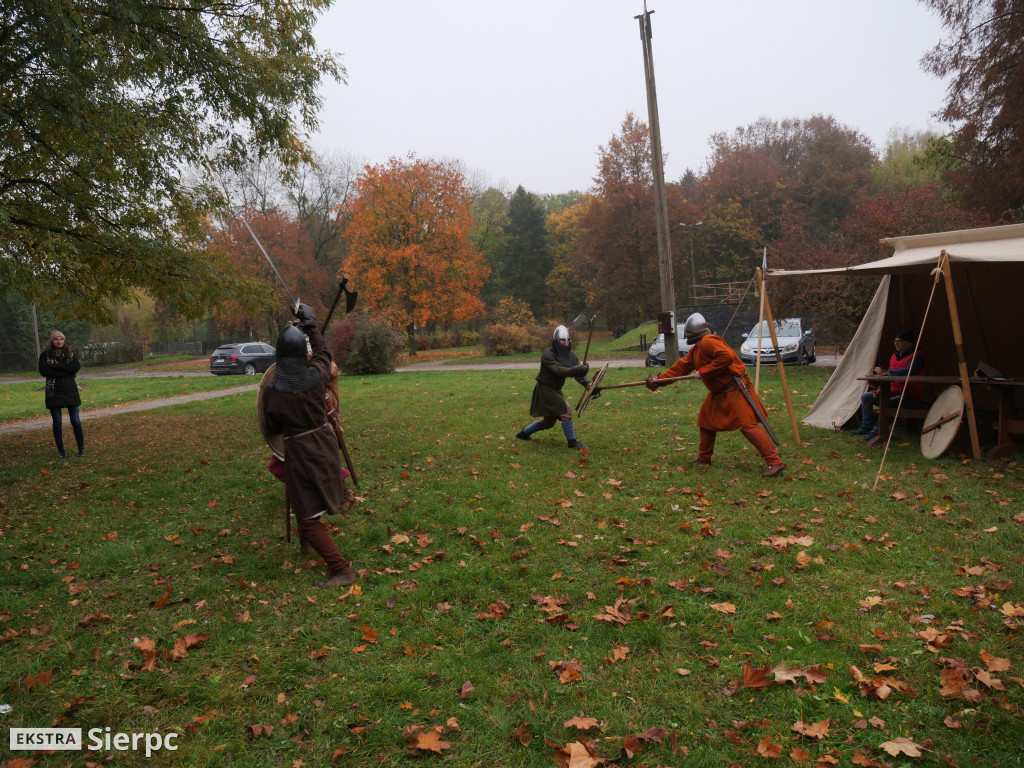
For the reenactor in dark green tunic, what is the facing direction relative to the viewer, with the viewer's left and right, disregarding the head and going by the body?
facing the viewer and to the right of the viewer

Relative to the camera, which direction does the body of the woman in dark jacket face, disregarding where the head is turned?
toward the camera

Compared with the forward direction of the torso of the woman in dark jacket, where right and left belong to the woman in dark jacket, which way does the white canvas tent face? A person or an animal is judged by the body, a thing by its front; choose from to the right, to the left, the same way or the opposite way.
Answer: to the right

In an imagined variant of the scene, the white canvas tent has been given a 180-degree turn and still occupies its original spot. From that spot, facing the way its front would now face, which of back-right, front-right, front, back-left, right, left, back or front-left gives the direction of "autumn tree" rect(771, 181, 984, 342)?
front-left

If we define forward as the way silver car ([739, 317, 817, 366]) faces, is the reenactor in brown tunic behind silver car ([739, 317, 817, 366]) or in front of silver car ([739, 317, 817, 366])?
in front

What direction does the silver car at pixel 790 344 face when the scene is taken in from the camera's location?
facing the viewer and to the left of the viewer

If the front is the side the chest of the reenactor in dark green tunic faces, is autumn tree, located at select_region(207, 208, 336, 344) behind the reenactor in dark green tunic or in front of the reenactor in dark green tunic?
behind

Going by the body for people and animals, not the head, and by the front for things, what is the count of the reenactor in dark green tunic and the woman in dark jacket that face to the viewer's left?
0
